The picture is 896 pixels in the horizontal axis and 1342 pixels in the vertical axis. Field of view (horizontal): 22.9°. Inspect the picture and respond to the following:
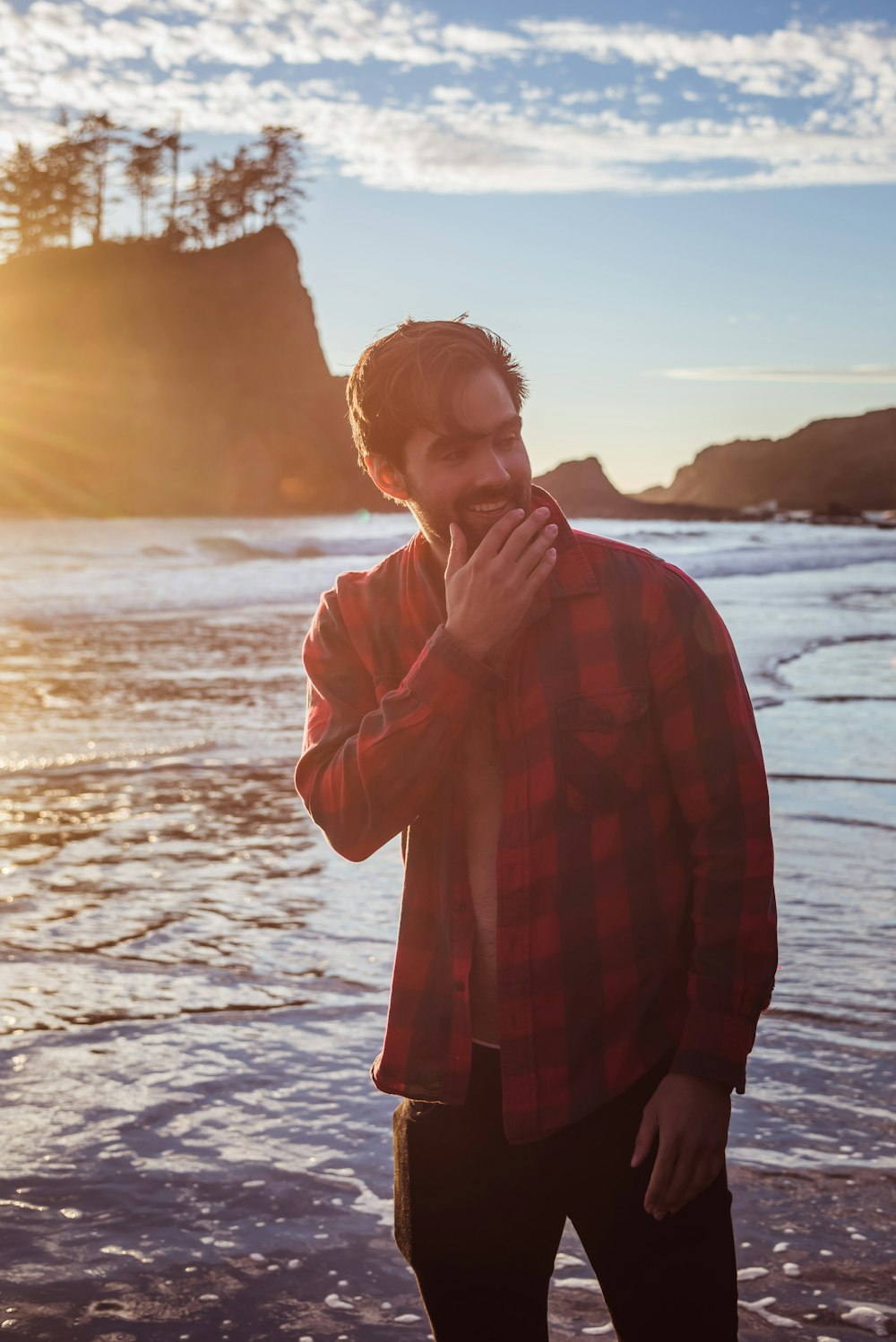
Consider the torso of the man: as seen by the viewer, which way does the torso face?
toward the camera

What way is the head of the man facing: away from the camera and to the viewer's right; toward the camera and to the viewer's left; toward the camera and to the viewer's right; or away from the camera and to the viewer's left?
toward the camera and to the viewer's right
